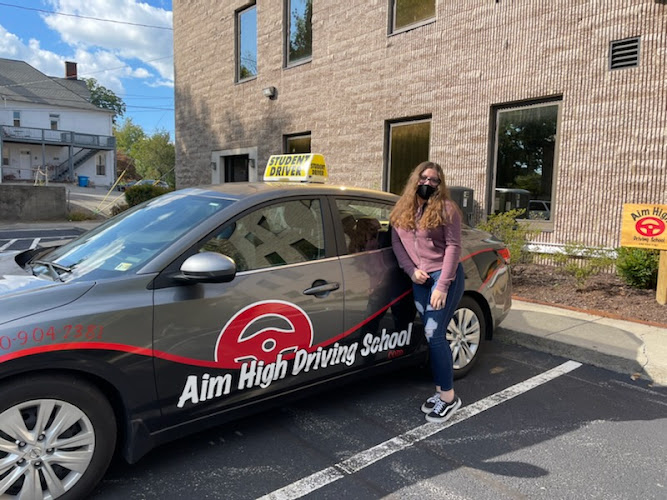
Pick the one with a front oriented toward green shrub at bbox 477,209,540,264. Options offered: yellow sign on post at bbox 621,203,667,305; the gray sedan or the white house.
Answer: the white house

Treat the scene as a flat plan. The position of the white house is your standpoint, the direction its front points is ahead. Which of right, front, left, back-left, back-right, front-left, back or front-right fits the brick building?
front

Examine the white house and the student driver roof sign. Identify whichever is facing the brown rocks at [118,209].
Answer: the white house

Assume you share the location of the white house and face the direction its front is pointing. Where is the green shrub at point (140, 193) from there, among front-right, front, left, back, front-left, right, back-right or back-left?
front

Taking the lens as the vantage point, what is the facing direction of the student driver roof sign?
facing the viewer and to the left of the viewer

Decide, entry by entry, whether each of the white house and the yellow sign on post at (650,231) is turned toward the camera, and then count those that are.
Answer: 2

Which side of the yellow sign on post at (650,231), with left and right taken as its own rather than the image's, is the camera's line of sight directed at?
front

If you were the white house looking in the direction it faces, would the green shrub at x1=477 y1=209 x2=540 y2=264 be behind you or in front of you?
in front

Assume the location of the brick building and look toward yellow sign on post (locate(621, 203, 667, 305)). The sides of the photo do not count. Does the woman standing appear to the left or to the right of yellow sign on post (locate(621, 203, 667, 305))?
right
